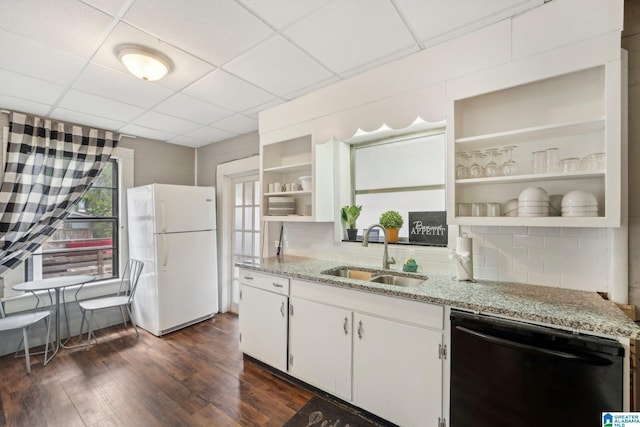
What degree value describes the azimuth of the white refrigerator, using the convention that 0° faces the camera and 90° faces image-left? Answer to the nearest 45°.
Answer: approximately 315°

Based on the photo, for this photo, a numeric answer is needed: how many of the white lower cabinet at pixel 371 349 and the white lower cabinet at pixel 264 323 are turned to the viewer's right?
0

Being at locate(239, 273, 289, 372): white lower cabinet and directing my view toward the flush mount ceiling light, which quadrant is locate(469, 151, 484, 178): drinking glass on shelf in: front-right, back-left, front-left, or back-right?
back-left

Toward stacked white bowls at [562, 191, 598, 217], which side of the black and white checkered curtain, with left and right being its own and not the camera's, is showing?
front

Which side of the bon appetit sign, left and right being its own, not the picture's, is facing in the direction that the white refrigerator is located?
right

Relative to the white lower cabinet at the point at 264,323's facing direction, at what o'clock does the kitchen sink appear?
The kitchen sink is roughly at 8 o'clock from the white lower cabinet.

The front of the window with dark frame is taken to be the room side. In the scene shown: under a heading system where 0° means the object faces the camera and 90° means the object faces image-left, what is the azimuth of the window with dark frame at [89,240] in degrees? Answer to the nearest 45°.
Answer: approximately 315°

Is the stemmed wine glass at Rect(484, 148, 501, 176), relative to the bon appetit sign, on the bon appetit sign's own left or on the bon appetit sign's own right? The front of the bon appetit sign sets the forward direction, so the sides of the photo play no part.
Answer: on the bon appetit sign's own left
